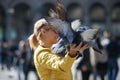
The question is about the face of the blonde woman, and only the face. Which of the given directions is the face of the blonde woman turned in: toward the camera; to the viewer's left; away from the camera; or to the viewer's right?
to the viewer's right

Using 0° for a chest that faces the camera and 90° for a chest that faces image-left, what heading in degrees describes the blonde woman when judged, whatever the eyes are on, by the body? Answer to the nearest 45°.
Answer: approximately 270°
